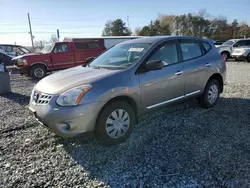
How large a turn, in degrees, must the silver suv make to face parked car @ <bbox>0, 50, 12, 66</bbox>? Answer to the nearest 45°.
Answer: approximately 90° to its right

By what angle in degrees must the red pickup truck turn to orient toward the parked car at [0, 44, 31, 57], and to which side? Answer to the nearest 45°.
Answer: approximately 90° to its right

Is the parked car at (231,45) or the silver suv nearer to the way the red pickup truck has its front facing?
the silver suv

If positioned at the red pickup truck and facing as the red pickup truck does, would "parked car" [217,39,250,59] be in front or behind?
behind

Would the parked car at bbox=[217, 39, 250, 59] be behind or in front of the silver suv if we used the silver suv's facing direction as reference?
behind

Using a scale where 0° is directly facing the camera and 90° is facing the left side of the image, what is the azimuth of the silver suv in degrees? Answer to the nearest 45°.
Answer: approximately 45°

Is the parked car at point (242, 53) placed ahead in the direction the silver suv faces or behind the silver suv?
behind

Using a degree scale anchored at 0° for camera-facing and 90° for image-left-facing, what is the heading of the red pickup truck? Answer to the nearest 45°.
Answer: approximately 45°
